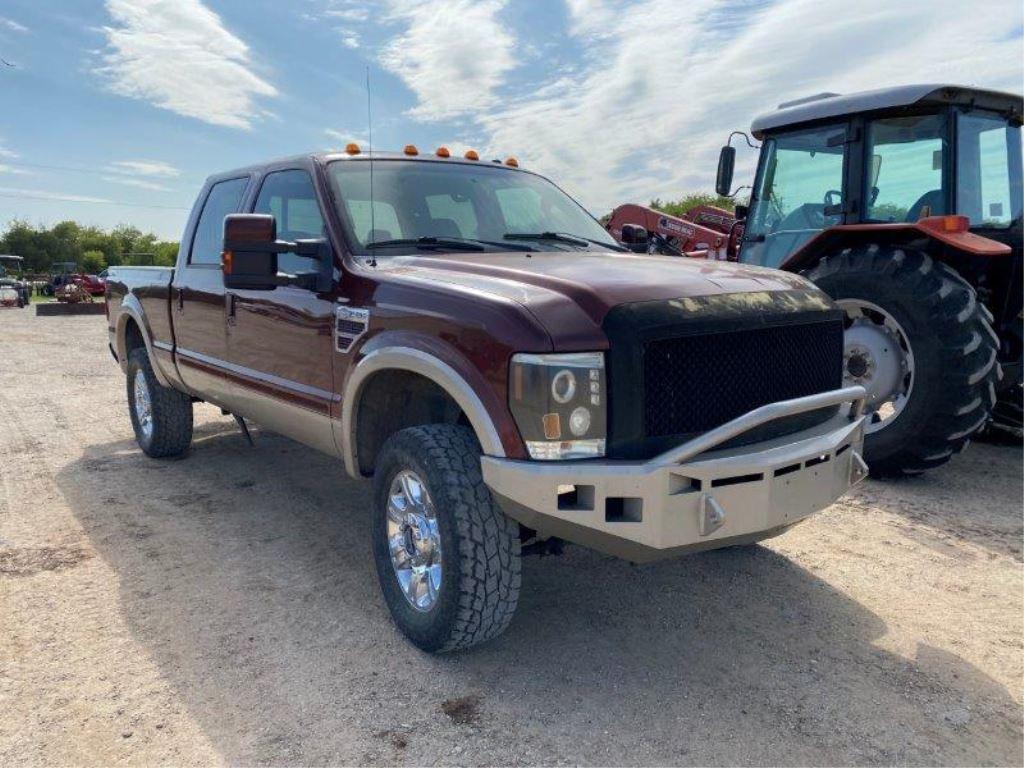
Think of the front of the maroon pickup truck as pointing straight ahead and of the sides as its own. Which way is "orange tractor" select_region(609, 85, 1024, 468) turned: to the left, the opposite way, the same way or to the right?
the opposite way

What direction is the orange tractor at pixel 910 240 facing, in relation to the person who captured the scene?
facing away from the viewer and to the left of the viewer

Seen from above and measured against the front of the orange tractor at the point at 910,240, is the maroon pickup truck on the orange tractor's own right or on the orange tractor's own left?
on the orange tractor's own left

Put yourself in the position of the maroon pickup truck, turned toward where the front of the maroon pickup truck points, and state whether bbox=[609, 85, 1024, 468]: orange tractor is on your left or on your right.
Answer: on your left

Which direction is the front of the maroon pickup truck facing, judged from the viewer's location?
facing the viewer and to the right of the viewer
